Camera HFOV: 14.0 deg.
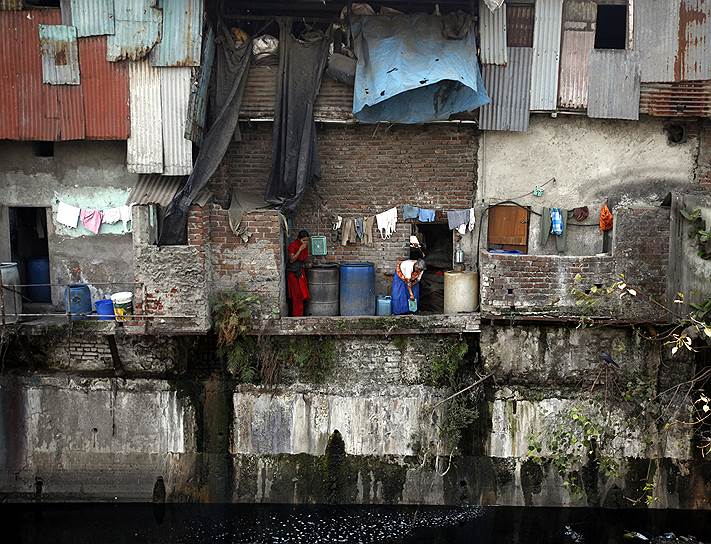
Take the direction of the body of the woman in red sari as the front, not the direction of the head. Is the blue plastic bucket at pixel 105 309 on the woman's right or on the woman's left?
on the woman's right

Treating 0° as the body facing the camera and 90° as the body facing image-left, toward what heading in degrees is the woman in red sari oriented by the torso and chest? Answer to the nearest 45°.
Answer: approximately 315°
